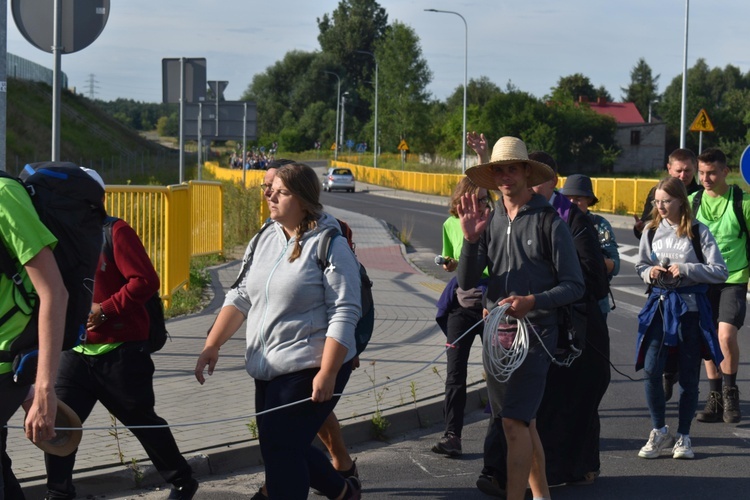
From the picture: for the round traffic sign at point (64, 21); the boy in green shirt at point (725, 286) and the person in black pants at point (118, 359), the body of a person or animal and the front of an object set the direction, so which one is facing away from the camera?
the round traffic sign

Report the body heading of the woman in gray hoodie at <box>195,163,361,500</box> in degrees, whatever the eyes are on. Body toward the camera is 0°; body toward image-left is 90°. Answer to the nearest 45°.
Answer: approximately 45°

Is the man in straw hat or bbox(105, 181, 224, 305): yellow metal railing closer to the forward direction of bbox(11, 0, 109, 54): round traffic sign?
the yellow metal railing

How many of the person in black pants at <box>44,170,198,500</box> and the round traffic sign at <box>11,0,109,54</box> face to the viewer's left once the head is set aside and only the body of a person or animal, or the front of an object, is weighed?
1

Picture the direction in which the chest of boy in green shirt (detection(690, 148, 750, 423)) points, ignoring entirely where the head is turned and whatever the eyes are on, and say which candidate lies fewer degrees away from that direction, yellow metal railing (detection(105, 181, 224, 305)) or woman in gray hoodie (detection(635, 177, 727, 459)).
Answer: the woman in gray hoodie

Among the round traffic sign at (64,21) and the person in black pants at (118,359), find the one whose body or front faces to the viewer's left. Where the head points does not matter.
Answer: the person in black pants

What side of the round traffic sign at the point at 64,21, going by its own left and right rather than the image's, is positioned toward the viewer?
back

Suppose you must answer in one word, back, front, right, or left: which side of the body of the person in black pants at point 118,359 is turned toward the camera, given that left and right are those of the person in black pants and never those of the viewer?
left
